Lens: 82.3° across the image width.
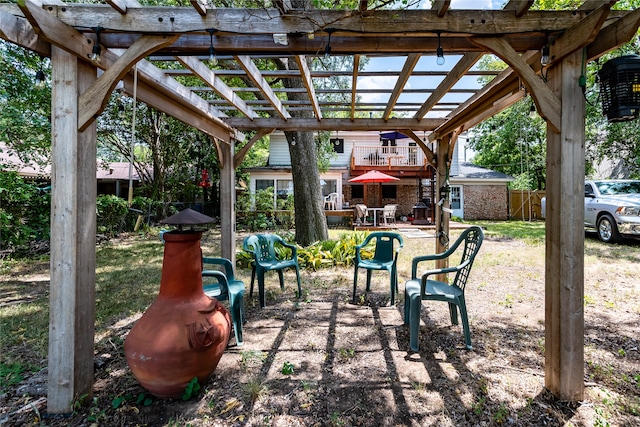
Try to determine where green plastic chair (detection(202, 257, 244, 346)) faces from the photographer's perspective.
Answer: facing to the right of the viewer

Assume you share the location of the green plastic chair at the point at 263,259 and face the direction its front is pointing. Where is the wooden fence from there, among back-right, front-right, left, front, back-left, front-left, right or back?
left

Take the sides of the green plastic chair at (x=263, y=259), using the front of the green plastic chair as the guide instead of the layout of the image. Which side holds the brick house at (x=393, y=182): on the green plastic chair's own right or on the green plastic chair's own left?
on the green plastic chair's own left

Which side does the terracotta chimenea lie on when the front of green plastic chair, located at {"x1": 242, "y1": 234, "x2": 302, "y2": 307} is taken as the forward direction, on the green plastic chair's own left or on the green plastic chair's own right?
on the green plastic chair's own right

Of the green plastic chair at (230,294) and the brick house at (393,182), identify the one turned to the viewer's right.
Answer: the green plastic chair
